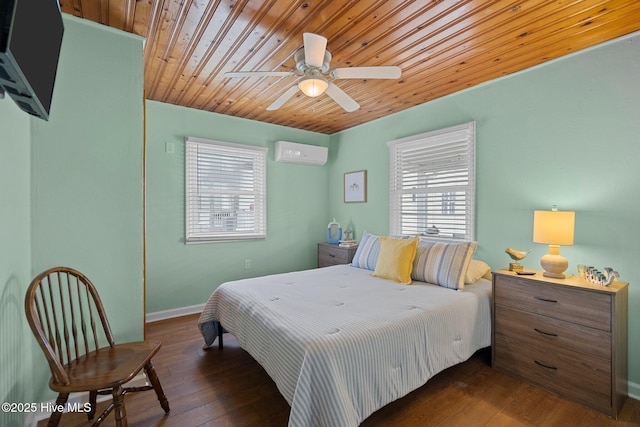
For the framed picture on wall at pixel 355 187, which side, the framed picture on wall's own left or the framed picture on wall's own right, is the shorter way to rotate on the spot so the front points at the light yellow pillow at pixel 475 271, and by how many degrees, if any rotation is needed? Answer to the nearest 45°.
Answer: approximately 90° to the framed picture on wall's own left

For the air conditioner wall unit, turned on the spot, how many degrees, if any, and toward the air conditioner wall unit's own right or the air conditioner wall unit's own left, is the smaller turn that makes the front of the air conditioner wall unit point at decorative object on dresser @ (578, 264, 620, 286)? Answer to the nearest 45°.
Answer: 0° — it already faces it

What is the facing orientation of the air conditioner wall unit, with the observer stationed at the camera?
facing the viewer and to the right of the viewer

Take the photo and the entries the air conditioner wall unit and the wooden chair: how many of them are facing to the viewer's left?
0

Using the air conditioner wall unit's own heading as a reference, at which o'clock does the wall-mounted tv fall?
The wall-mounted tv is roughly at 2 o'clock from the air conditioner wall unit.

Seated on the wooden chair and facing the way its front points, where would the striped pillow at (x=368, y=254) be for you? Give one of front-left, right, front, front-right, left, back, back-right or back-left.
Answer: front-left

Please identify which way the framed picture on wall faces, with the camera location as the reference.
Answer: facing the viewer and to the left of the viewer

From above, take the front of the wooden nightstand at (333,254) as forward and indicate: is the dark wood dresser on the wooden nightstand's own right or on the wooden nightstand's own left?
on the wooden nightstand's own left

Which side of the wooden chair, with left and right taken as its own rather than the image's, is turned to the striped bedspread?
front

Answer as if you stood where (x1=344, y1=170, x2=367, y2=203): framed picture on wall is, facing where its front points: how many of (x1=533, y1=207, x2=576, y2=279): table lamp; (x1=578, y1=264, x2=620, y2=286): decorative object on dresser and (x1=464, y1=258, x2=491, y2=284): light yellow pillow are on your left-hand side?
3

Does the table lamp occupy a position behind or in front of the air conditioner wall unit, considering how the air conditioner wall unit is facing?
in front

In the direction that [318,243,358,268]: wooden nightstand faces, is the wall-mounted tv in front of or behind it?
in front

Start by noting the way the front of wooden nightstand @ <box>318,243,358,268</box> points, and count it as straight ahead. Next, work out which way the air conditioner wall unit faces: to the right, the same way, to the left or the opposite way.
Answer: to the left
